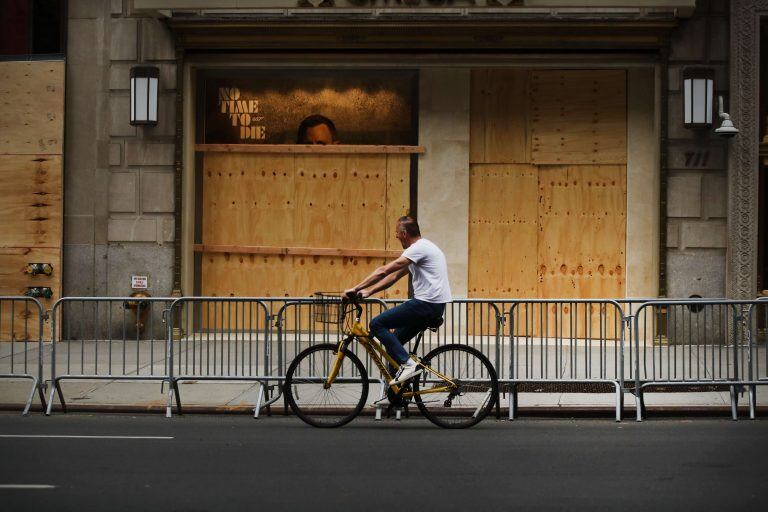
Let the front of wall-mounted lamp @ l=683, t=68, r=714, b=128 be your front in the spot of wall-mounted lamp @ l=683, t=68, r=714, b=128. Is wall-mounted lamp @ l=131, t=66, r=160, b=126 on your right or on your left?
on your right

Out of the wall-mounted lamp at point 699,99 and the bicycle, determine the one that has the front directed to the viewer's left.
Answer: the bicycle

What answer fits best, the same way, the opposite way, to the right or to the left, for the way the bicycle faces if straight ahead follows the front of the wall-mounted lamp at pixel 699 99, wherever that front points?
to the right

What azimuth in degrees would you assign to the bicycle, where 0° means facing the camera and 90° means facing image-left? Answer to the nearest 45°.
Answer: approximately 90°

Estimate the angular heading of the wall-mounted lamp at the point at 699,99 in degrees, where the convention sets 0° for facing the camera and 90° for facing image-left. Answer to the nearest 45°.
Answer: approximately 0°

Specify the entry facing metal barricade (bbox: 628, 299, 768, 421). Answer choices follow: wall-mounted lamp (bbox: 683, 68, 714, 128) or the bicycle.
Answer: the wall-mounted lamp

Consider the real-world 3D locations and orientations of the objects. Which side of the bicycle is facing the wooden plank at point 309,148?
right

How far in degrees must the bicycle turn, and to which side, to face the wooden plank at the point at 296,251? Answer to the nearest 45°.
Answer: approximately 90° to its right

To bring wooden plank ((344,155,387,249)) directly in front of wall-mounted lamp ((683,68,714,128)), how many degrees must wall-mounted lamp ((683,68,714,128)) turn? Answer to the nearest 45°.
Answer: approximately 90° to its right

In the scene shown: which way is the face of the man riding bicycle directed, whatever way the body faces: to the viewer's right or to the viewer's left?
to the viewer's left

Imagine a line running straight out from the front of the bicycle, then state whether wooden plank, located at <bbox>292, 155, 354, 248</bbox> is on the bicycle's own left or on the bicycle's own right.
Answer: on the bicycle's own right

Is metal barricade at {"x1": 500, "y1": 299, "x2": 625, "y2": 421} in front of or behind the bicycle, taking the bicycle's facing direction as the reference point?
behind

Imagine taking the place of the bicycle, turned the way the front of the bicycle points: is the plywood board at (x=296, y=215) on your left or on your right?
on your right

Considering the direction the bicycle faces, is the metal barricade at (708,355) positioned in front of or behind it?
behind
